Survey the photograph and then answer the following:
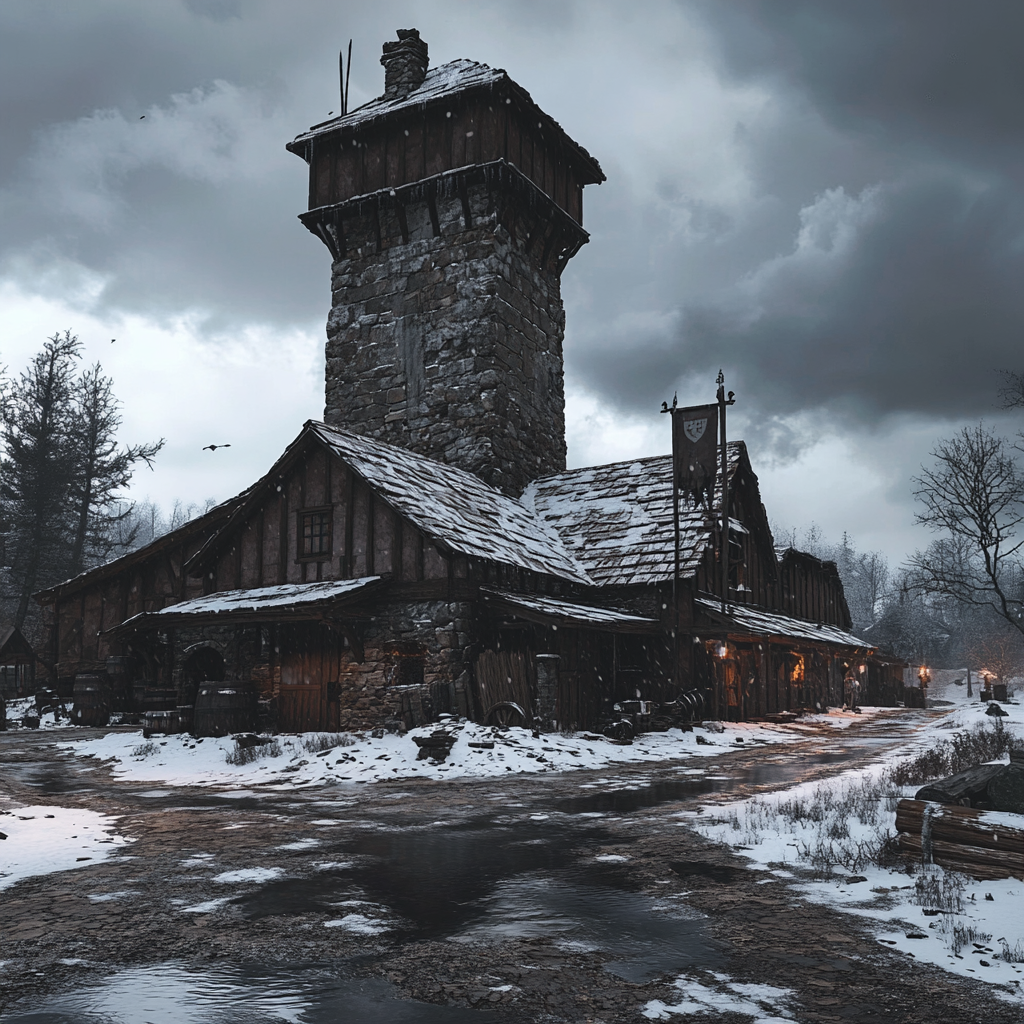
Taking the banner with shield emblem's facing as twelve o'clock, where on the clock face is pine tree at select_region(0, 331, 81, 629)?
The pine tree is roughly at 4 o'clock from the banner with shield emblem.

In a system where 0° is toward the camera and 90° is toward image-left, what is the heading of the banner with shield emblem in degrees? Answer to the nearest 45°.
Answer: approximately 0°

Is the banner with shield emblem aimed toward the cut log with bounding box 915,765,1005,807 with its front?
yes

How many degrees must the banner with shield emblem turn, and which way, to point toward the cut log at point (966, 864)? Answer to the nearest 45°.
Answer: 0° — it already faces it

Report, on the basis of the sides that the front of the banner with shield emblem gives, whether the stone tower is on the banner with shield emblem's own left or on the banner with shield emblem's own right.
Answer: on the banner with shield emblem's own right

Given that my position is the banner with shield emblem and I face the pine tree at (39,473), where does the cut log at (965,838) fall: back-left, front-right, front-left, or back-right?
back-left

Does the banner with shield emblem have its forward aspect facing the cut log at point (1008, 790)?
yes

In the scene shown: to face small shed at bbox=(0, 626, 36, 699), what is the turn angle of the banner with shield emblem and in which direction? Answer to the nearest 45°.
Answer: approximately 90° to its right

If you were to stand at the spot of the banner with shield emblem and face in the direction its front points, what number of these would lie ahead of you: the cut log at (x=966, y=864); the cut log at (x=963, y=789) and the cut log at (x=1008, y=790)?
3

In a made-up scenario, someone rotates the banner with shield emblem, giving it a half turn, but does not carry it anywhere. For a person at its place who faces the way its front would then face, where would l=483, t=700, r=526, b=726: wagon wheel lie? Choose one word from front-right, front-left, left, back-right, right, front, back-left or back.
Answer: back-left

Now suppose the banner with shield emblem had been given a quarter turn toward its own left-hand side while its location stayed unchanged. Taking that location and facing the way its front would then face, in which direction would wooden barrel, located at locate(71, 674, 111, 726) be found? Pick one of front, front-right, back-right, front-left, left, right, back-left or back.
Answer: back
